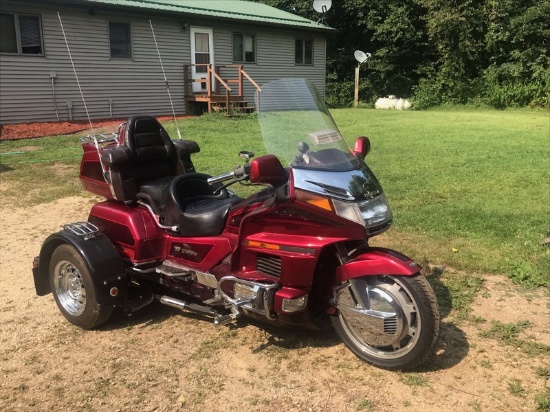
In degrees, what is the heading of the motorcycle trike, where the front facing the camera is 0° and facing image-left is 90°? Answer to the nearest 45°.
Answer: approximately 315°

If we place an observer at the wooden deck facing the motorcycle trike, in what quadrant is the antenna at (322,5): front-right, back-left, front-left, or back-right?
back-left

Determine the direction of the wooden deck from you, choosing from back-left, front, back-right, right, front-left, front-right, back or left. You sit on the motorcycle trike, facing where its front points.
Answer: back-left

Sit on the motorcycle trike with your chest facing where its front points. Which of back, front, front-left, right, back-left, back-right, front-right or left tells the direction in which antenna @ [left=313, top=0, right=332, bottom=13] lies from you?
back-left
